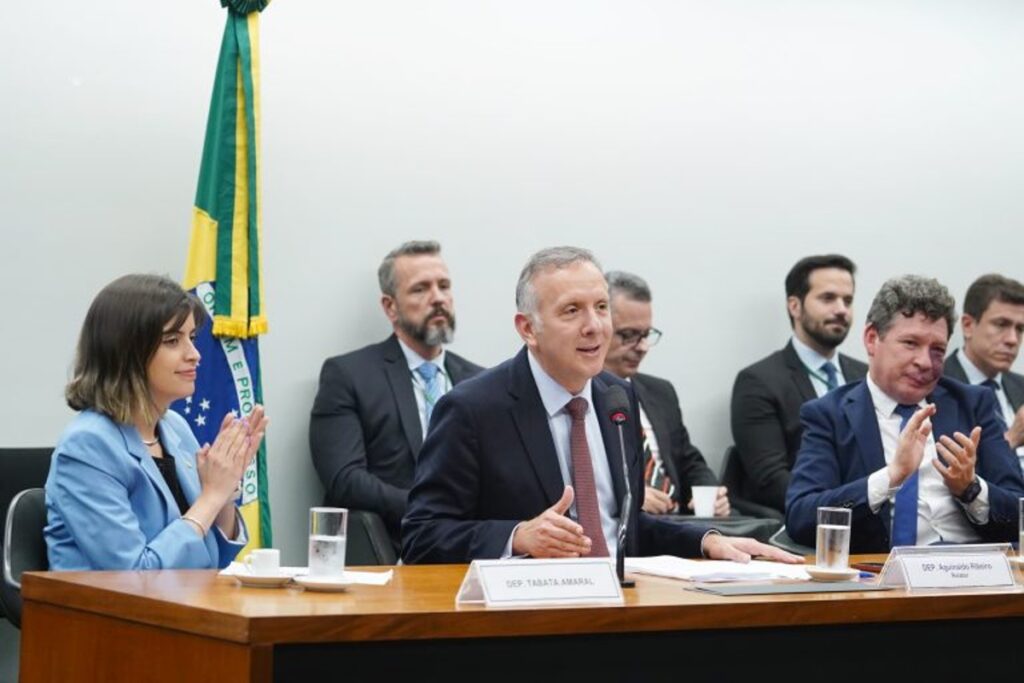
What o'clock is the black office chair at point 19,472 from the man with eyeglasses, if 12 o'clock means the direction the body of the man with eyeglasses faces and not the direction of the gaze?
The black office chair is roughly at 3 o'clock from the man with eyeglasses.

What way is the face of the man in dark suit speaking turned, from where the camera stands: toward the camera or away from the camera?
toward the camera

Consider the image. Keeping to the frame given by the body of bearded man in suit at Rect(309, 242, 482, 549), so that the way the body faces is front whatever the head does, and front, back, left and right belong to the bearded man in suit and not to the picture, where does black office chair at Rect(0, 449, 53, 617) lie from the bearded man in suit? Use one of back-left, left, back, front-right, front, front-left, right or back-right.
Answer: right

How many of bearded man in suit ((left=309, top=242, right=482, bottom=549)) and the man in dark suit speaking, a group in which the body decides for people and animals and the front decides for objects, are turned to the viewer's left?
0

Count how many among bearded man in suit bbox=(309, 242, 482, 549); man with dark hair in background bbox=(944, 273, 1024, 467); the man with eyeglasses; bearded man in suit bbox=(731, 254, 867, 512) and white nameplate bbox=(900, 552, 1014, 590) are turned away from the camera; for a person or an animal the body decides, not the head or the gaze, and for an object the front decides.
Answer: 0

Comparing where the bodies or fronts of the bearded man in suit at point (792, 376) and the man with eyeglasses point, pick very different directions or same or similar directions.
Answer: same or similar directions

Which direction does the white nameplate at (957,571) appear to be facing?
toward the camera

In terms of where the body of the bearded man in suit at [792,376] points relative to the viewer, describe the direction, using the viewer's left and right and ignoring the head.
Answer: facing the viewer and to the right of the viewer

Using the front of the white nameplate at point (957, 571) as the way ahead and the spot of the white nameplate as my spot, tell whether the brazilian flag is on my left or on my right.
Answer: on my right

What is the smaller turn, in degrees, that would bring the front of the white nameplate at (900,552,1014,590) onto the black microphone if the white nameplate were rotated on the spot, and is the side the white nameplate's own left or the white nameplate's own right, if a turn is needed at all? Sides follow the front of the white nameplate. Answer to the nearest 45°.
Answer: approximately 45° to the white nameplate's own right

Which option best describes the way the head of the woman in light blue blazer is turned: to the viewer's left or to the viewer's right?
to the viewer's right

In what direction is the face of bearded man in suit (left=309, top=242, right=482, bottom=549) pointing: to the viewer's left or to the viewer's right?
to the viewer's right

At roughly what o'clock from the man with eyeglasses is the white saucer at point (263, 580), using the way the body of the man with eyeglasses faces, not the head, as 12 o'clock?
The white saucer is roughly at 2 o'clock from the man with eyeglasses.

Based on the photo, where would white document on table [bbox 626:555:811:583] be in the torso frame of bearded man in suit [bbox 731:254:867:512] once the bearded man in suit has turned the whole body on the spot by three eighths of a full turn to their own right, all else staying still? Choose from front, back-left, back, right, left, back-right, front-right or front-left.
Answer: left

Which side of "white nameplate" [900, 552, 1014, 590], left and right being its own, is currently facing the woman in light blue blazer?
right

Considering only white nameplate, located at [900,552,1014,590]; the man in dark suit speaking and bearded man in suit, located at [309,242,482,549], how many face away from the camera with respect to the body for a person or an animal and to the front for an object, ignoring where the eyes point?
0

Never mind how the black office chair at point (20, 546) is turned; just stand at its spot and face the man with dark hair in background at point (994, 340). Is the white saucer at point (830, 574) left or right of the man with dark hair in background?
right

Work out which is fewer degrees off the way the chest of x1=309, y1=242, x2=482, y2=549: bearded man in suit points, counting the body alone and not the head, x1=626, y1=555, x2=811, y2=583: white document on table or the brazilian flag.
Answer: the white document on table
